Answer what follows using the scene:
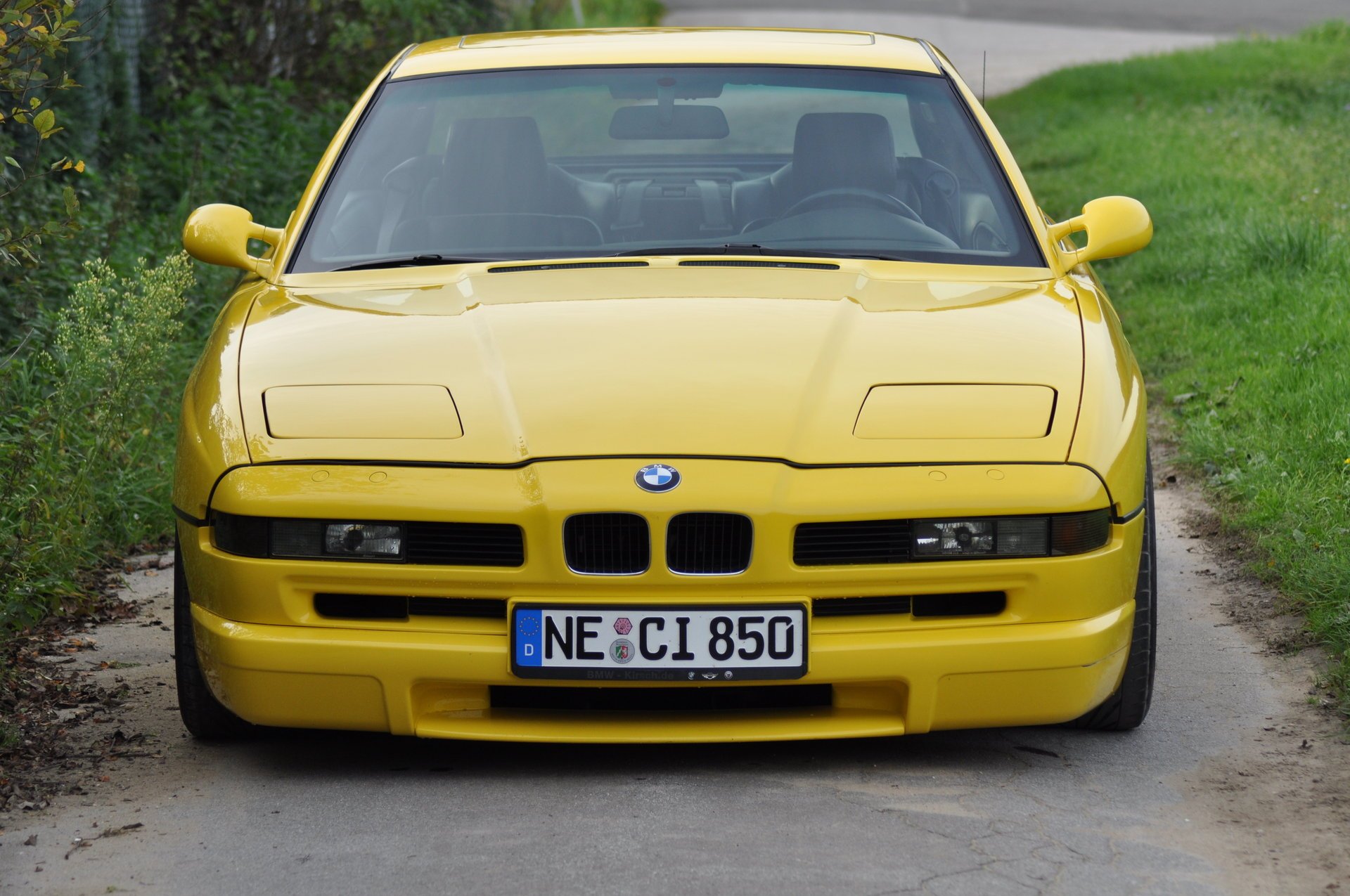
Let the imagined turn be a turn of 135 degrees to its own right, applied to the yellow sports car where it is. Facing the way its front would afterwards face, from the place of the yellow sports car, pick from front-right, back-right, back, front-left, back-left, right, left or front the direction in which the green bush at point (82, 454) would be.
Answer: front

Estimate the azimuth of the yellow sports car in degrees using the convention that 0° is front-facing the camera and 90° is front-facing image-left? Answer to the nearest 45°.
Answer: approximately 0°
